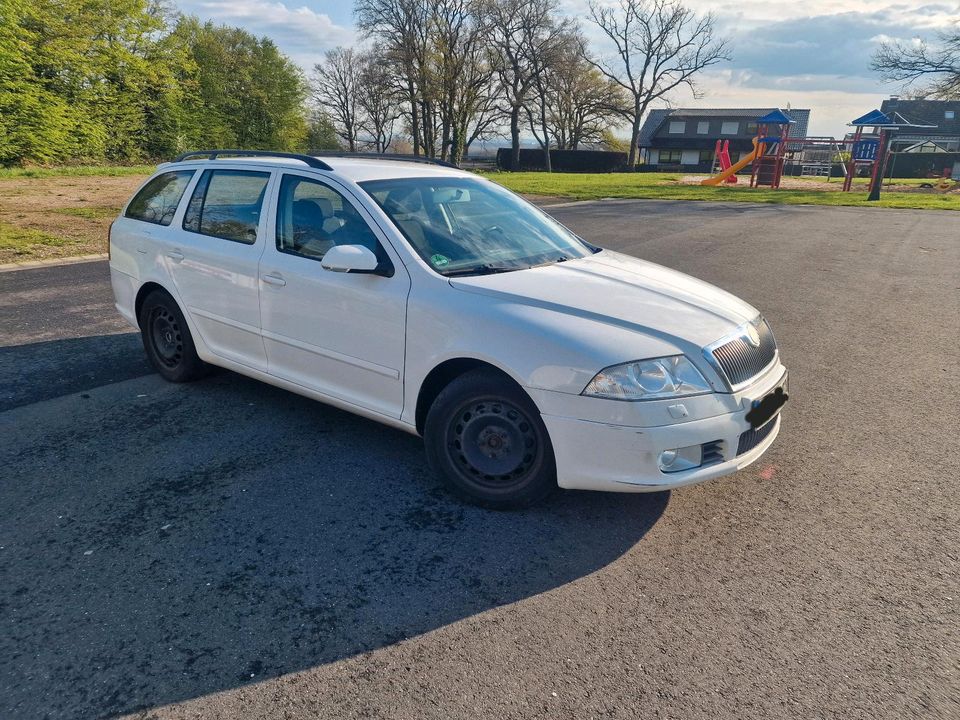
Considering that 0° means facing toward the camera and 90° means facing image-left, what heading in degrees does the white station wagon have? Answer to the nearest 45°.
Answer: approximately 315°

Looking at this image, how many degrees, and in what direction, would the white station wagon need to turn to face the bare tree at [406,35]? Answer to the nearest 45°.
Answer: approximately 135° to its left
